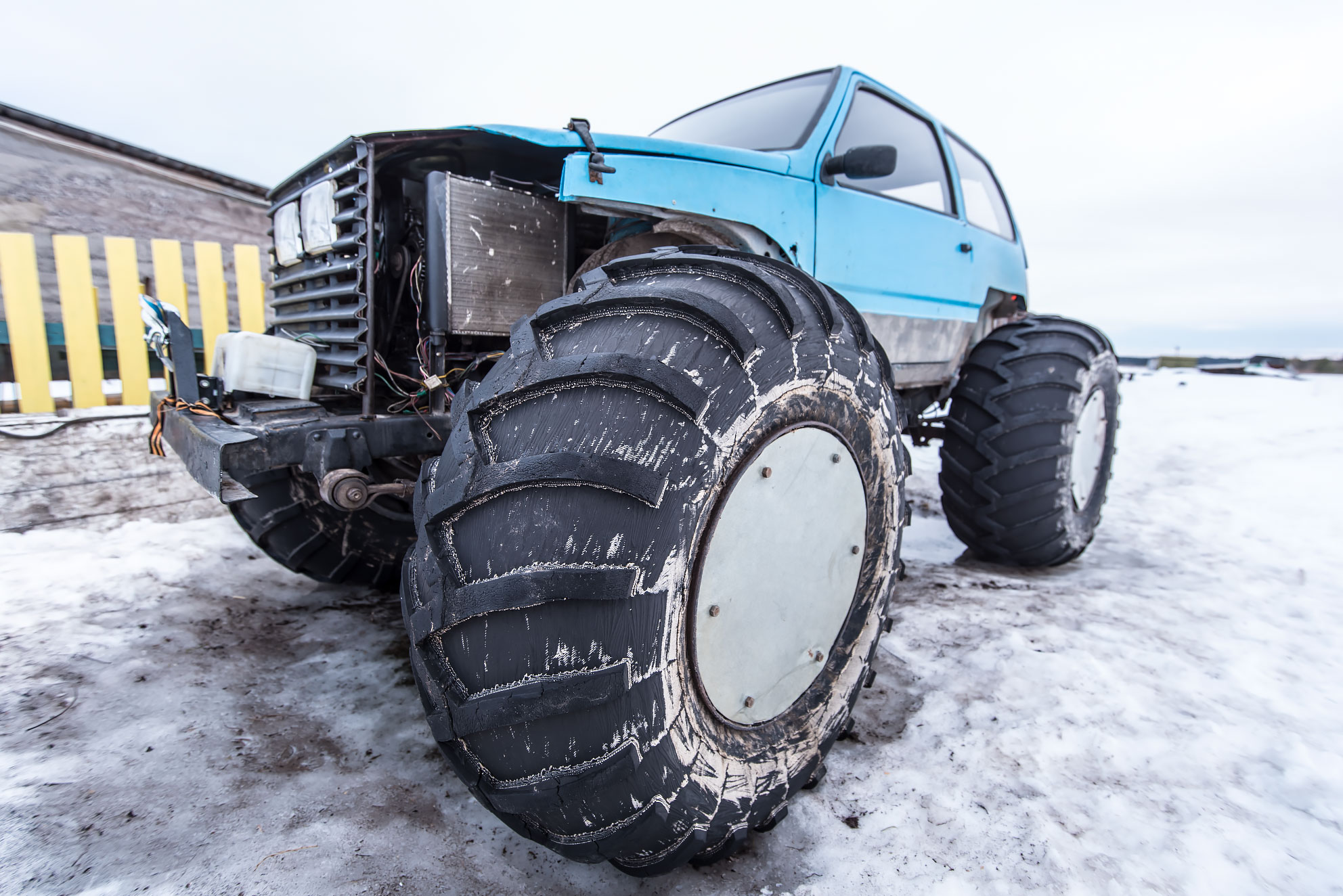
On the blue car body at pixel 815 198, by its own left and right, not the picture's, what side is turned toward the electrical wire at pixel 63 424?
right

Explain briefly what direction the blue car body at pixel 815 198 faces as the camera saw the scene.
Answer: facing the viewer and to the left of the viewer

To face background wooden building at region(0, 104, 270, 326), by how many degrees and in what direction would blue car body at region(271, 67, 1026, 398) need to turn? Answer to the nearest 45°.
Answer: approximately 90° to its right
